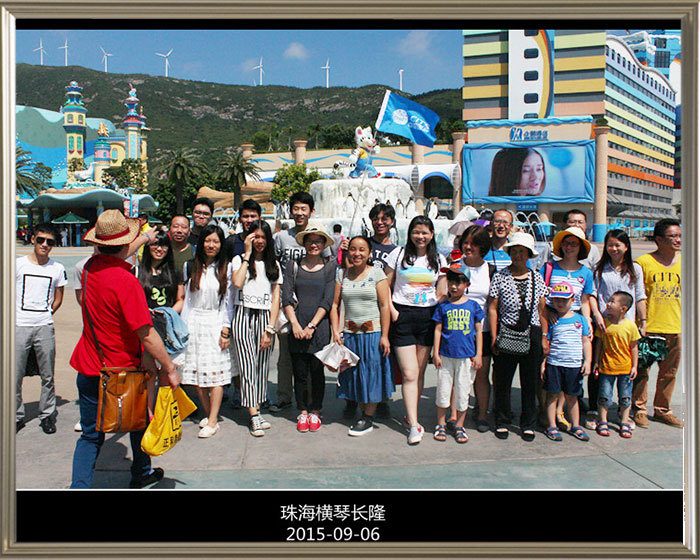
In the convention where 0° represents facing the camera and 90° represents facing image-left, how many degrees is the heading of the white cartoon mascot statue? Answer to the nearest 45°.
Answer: approximately 315°

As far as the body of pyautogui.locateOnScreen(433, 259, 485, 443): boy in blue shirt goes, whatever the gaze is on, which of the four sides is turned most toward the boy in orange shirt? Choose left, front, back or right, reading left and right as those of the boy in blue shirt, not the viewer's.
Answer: left

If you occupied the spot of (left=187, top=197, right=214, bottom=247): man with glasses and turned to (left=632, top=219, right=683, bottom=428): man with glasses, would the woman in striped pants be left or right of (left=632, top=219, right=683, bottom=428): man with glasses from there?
right

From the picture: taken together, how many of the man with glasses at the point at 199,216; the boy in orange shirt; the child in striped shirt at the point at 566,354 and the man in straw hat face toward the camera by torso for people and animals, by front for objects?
3

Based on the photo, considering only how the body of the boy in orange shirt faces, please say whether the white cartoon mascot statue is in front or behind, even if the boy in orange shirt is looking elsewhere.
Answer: behind
